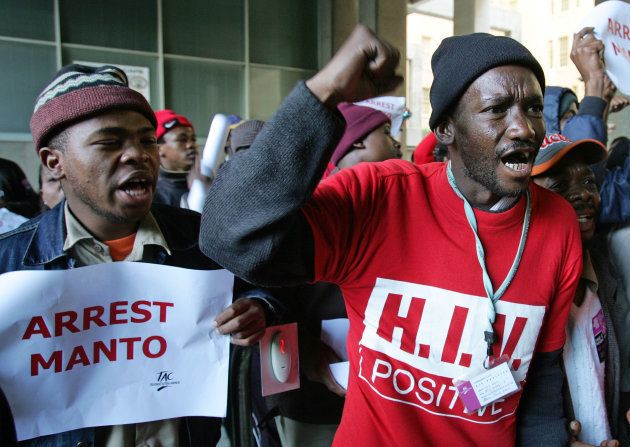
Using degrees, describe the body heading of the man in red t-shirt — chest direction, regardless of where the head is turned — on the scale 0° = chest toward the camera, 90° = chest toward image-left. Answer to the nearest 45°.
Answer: approximately 315°

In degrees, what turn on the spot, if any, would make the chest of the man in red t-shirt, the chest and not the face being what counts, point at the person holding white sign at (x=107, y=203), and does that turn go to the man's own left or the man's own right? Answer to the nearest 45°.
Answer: approximately 135° to the man's own right
